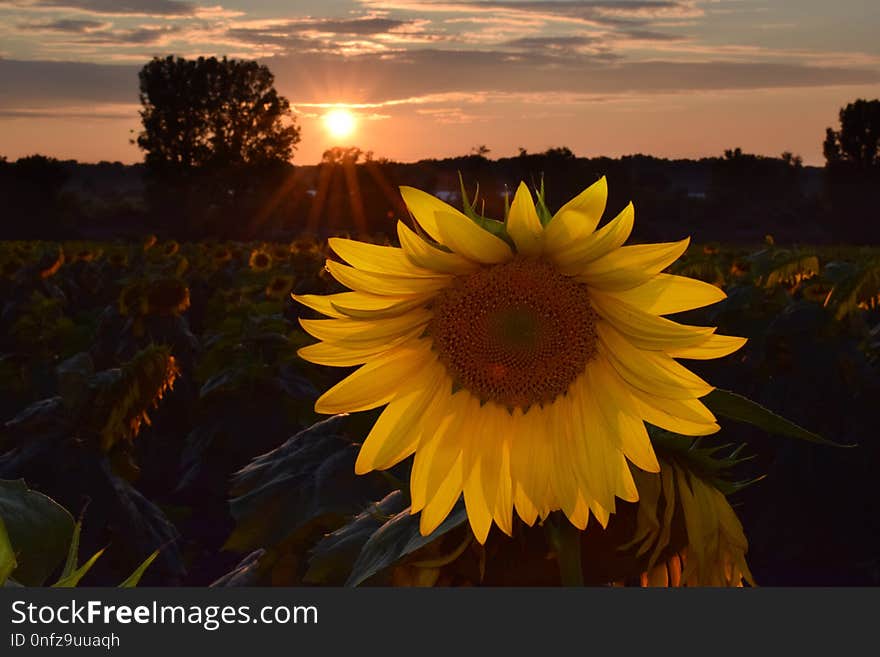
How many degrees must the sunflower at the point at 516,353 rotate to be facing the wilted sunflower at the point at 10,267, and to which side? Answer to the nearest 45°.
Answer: approximately 135° to its right

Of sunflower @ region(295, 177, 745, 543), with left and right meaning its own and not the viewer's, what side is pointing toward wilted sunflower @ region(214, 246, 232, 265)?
back

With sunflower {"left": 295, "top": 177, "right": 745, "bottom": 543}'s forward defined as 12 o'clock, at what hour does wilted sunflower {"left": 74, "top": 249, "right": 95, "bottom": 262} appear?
The wilted sunflower is roughly at 5 o'clock from the sunflower.

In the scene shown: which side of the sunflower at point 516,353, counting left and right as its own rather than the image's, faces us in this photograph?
front

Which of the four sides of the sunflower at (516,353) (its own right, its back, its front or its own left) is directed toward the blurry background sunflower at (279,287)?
back

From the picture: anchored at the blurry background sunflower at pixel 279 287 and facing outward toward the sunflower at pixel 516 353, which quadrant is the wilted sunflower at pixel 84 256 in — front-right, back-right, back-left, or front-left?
back-right

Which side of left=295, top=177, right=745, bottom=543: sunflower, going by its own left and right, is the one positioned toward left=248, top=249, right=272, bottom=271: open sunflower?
back

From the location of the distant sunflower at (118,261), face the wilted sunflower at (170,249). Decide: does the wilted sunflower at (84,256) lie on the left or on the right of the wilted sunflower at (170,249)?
left
